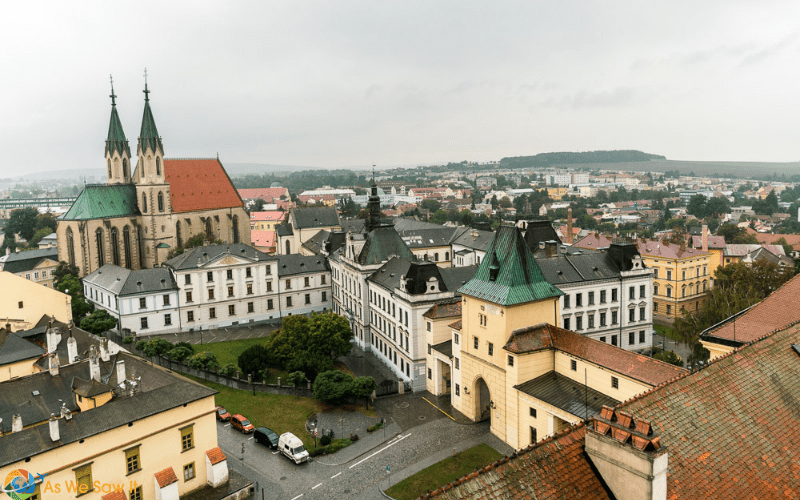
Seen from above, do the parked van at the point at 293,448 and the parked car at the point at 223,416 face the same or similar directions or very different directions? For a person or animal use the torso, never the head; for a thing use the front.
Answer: same or similar directions

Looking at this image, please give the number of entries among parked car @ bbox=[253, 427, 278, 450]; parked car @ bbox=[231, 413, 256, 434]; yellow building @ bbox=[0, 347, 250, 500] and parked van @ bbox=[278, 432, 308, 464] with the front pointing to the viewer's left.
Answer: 0

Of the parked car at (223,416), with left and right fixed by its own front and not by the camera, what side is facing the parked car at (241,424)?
front

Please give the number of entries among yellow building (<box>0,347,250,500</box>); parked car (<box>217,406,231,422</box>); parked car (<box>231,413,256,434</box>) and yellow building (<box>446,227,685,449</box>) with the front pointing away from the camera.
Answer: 0

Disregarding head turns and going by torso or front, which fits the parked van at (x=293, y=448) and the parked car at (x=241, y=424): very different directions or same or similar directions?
same or similar directions

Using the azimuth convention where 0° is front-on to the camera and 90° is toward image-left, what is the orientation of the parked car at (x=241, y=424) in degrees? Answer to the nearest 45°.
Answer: approximately 315°

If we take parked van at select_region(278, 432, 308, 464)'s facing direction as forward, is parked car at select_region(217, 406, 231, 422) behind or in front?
behind

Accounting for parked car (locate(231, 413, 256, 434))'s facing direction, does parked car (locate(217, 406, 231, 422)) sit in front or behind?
behind

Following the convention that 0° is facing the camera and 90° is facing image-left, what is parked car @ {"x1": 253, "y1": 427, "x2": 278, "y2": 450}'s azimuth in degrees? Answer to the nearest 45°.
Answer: approximately 315°

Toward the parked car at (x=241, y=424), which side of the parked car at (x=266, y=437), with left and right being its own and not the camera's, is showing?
back

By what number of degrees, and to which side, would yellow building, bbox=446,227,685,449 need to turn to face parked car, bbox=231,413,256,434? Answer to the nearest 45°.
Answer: approximately 45° to its right

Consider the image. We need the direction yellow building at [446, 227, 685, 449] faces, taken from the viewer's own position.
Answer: facing the viewer and to the left of the viewer

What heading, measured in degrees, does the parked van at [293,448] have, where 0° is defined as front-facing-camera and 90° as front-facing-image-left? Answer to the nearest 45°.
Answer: approximately 315°

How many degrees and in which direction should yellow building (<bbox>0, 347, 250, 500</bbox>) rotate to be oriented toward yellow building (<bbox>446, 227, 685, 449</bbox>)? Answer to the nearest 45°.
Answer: approximately 45° to its left

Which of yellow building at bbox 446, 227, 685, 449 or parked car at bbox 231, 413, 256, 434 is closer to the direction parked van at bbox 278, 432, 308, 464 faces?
the yellow building

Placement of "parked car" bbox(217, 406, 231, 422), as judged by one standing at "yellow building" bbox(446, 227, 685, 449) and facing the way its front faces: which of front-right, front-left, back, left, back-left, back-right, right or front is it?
front-right

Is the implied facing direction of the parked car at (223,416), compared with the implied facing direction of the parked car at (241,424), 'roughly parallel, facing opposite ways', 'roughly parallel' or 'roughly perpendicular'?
roughly parallel
